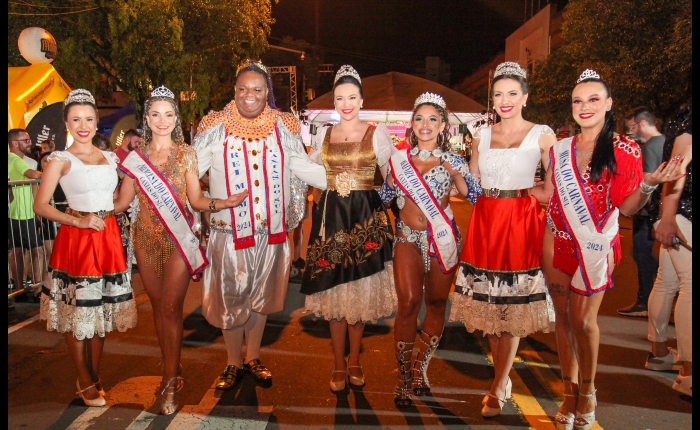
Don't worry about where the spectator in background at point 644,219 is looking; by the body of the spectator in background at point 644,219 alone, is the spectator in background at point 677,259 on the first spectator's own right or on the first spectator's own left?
on the first spectator's own left

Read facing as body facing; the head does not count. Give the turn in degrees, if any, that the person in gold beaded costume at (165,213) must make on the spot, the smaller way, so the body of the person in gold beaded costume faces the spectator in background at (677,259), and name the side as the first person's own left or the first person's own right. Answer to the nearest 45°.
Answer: approximately 90° to the first person's own left

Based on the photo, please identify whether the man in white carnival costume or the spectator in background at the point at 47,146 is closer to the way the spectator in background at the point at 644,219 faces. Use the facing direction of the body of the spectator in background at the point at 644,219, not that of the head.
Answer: the spectator in background

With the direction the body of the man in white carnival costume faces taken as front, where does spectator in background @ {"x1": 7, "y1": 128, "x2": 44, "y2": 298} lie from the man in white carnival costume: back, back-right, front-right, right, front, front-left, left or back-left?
back-right

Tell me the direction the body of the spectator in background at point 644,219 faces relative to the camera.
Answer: to the viewer's left

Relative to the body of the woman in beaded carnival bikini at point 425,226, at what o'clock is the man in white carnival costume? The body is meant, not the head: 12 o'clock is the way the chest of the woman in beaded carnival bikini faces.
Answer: The man in white carnival costume is roughly at 3 o'clock from the woman in beaded carnival bikini.

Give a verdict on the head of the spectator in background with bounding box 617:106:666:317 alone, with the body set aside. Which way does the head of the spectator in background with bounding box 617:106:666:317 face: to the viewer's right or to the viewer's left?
to the viewer's left
